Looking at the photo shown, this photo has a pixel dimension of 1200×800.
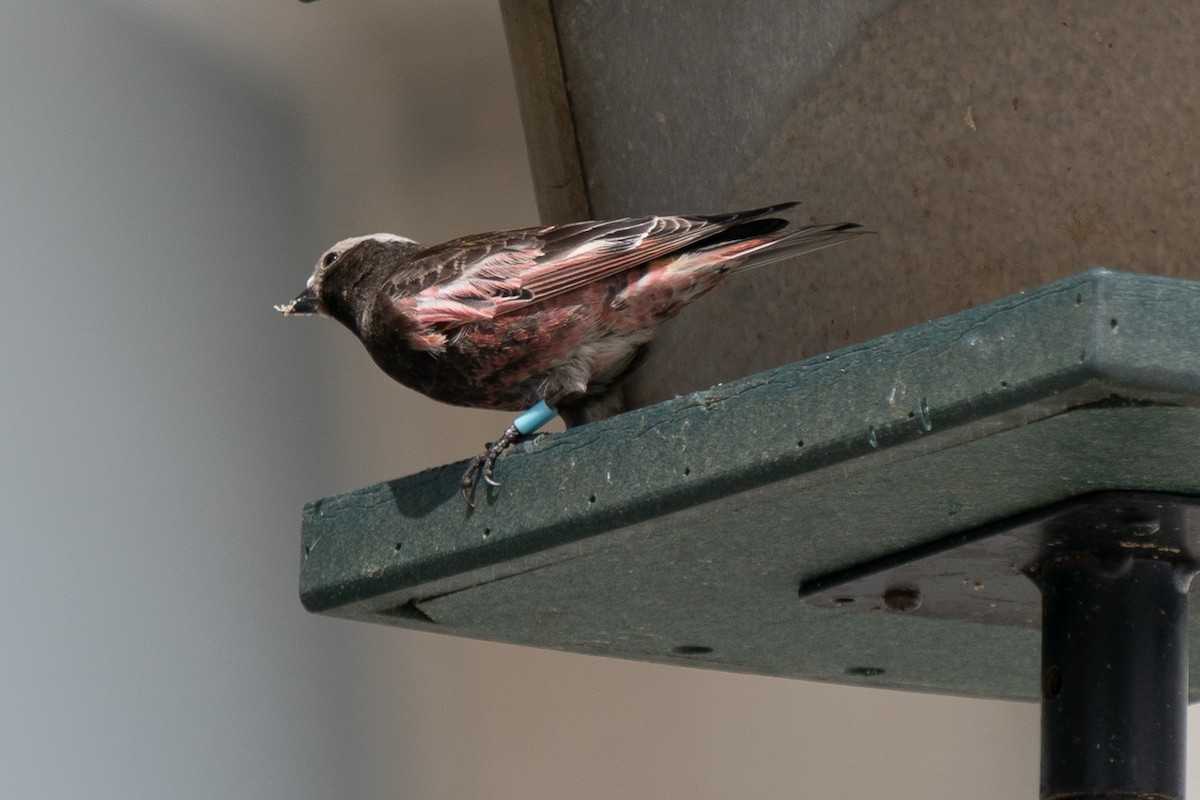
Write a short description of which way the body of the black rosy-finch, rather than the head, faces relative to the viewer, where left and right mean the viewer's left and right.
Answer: facing to the left of the viewer

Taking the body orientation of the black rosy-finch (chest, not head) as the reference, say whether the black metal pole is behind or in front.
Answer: behind
